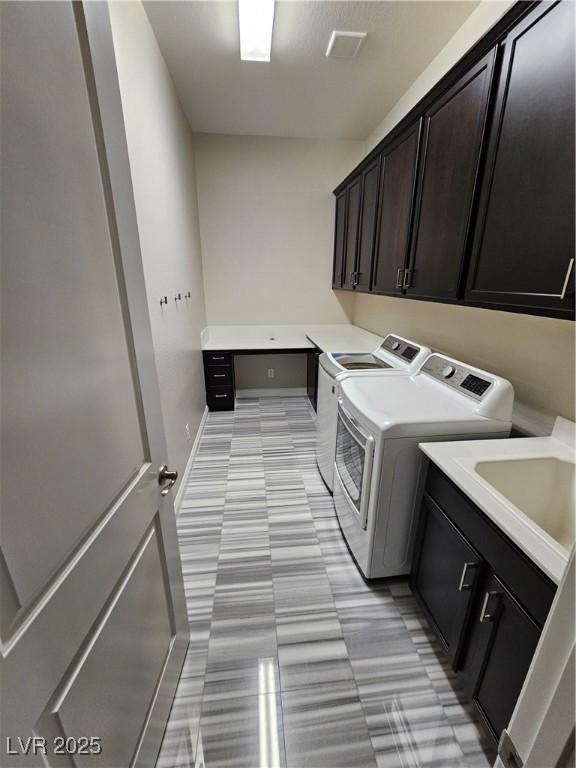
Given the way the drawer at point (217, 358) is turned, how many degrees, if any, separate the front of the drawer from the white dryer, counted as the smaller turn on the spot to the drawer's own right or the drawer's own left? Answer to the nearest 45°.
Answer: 0° — it already faces it

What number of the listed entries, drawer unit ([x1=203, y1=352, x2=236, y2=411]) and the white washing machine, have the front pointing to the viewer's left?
1

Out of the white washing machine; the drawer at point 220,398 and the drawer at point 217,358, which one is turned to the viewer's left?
the white washing machine

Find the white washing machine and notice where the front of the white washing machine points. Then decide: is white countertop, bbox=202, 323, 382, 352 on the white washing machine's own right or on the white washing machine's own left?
on the white washing machine's own right

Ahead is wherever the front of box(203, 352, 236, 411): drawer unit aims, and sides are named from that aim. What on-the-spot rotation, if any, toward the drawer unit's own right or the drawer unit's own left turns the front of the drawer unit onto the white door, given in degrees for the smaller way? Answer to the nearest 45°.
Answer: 0° — it already faces it

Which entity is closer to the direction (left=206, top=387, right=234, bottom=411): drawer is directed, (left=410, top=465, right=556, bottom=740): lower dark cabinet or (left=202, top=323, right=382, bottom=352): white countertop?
the lower dark cabinet

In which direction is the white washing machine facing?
to the viewer's left

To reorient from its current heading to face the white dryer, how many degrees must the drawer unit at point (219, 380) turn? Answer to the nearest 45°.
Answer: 0° — it already faces it

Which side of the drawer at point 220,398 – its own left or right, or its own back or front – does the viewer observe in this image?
front

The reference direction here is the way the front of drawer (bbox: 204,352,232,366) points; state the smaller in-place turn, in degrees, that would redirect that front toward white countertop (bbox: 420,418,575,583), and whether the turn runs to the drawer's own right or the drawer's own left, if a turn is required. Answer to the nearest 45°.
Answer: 0° — it already faces it

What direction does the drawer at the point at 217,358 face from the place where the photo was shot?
facing the viewer

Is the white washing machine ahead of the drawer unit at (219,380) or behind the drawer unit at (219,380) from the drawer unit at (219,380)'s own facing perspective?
ahead

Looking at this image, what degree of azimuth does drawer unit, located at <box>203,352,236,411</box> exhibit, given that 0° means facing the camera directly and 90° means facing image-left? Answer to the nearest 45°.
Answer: approximately 0°
